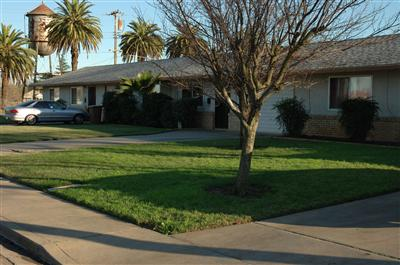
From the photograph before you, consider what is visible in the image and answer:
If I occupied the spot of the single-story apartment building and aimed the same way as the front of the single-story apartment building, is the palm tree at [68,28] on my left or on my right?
on my right

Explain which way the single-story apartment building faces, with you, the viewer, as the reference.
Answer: facing the viewer and to the left of the viewer

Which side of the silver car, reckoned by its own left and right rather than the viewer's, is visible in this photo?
right

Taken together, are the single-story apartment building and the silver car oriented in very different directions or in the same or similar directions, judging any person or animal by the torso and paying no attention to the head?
very different directions
